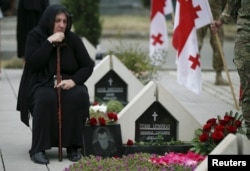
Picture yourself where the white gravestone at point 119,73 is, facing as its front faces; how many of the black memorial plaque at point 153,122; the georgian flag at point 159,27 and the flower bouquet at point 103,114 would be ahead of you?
2

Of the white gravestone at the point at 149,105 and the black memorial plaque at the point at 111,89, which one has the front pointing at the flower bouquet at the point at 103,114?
the black memorial plaque

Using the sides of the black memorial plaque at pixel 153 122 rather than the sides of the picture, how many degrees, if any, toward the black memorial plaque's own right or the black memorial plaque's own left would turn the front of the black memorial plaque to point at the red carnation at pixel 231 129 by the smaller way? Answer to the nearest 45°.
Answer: approximately 45° to the black memorial plaque's own left

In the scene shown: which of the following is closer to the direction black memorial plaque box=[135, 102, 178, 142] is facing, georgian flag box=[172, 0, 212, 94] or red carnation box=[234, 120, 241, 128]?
the red carnation

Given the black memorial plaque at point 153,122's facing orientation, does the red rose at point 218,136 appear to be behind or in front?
in front

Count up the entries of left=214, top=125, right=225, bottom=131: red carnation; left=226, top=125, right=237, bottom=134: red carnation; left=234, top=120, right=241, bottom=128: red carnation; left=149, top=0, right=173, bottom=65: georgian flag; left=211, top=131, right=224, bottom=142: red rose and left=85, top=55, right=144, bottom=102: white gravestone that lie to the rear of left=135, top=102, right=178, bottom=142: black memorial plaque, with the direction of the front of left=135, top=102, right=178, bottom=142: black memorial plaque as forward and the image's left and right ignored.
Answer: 2

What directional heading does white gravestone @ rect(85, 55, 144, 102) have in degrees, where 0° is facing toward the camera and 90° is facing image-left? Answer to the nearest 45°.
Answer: approximately 0°

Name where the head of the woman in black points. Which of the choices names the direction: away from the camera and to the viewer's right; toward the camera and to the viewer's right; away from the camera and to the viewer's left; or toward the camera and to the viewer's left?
toward the camera and to the viewer's right

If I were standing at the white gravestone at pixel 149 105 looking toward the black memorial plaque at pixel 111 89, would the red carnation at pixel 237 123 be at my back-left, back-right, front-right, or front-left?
back-right

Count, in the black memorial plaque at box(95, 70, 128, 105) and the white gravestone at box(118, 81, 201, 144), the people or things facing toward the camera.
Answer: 2

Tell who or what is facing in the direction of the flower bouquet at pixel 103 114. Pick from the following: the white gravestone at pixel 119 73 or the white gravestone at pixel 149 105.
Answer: the white gravestone at pixel 119 73
